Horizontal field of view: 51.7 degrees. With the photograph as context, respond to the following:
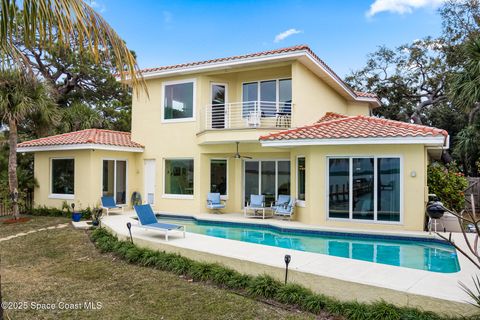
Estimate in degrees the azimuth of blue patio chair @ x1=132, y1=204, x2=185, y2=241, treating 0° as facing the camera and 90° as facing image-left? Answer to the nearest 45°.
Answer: approximately 315°

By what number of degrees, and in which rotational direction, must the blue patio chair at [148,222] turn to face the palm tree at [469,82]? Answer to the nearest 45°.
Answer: approximately 45° to its left

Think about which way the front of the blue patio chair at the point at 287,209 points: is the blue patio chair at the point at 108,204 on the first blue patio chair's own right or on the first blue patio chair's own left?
on the first blue patio chair's own right

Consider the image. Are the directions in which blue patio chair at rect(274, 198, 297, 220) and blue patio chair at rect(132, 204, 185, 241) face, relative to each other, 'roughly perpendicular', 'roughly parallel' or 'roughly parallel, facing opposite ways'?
roughly perpendicular

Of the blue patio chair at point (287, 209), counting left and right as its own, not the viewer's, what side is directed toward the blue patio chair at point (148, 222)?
front

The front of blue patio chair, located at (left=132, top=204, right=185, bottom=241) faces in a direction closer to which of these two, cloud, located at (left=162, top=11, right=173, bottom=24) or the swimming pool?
the swimming pool

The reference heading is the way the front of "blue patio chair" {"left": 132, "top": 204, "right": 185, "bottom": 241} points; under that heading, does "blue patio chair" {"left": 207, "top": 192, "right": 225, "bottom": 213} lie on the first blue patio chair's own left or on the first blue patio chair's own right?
on the first blue patio chair's own left

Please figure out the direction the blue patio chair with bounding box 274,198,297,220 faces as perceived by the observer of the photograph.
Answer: facing the viewer and to the left of the viewer

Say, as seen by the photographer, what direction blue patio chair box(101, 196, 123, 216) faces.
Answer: facing the viewer and to the right of the viewer

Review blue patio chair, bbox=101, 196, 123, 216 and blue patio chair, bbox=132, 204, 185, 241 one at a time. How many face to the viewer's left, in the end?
0

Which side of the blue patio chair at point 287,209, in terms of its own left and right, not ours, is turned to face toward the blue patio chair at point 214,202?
right
